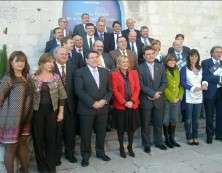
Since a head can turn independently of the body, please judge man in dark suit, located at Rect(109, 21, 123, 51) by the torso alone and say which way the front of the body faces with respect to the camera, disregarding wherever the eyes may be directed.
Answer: toward the camera

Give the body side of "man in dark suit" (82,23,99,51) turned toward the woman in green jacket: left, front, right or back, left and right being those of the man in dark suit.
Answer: left

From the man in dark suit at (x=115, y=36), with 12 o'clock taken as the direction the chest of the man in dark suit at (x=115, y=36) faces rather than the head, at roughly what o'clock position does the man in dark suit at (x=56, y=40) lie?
the man in dark suit at (x=56, y=40) is roughly at 2 o'clock from the man in dark suit at (x=115, y=36).

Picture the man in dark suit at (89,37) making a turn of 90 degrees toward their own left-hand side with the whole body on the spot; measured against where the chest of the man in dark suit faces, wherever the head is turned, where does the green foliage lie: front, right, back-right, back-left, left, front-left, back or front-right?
back-right

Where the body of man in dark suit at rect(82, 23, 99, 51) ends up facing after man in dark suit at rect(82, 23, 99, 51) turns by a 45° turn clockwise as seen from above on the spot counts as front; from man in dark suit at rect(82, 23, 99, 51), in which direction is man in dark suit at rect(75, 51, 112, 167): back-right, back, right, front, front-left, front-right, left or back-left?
front-left

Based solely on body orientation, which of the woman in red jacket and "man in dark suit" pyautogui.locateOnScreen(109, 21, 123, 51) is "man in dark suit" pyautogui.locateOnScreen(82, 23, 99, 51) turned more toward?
the woman in red jacket

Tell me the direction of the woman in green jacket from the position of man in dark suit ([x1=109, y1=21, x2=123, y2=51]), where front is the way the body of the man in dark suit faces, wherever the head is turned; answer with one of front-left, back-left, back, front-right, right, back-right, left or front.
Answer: front-left

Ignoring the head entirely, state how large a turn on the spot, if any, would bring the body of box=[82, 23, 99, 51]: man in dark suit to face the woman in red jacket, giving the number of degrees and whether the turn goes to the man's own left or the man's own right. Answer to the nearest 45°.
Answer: approximately 45° to the man's own left

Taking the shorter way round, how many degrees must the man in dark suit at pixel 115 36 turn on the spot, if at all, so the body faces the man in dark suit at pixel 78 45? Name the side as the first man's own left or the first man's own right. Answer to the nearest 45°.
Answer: approximately 45° to the first man's own right

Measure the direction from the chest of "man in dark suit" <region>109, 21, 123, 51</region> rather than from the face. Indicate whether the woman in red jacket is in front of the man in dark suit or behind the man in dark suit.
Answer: in front

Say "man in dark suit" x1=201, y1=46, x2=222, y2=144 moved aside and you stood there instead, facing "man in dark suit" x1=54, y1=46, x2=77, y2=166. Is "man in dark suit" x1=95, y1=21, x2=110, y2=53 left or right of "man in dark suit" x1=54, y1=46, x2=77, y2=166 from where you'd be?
right

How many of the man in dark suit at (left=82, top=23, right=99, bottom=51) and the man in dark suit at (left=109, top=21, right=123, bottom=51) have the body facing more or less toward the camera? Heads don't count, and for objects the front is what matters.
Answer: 2

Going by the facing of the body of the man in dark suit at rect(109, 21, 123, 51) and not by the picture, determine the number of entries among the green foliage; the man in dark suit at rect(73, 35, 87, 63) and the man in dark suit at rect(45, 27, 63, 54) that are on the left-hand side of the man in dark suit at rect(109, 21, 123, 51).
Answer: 0

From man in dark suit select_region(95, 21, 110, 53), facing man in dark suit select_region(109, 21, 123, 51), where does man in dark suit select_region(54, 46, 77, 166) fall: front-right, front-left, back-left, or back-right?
back-right

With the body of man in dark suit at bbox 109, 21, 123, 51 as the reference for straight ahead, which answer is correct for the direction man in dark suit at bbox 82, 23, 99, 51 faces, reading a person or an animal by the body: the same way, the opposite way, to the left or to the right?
the same way

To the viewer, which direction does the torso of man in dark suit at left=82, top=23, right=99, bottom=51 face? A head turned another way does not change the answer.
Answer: toward the camera

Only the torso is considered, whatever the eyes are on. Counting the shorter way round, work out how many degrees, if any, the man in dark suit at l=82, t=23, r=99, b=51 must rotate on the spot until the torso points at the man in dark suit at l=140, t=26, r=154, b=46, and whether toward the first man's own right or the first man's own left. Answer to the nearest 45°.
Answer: approximately 135° to the first man's own left
